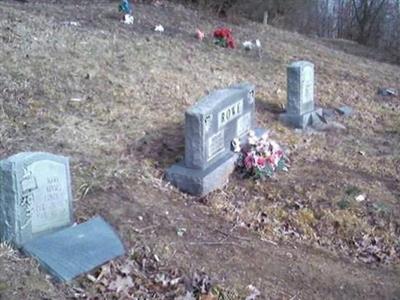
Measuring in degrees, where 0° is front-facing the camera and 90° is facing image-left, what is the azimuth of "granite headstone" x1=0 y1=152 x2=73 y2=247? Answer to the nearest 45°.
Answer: approximately 315°

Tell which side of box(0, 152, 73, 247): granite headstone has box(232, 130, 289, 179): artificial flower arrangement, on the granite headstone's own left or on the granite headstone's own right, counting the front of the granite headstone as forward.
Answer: on the granite headstone's own left

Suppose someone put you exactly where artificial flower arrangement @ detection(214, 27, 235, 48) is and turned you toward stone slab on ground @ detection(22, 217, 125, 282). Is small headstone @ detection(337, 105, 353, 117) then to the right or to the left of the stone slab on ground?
left

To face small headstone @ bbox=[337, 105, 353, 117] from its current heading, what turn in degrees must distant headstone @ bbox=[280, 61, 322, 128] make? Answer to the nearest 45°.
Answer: approximately 90° to its left

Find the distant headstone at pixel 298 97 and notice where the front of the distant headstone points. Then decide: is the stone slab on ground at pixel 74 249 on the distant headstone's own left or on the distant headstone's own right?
on the distant headstone's own right
